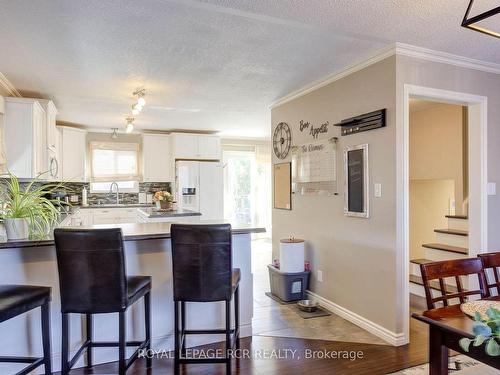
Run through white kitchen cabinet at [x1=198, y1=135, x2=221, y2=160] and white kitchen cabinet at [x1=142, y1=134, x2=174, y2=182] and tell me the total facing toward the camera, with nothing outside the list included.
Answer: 2

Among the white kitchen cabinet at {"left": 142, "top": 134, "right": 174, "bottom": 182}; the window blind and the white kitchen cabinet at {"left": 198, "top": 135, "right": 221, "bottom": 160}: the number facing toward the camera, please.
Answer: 3

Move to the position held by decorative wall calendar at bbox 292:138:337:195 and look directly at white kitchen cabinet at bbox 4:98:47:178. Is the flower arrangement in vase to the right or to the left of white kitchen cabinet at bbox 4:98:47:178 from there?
right

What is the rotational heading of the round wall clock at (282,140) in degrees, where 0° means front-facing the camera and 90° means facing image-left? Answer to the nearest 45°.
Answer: approximately 45°

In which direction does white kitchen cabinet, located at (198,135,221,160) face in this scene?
toward the camera

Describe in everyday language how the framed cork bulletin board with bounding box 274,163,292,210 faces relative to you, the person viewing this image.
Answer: facing the viewer and to the left of the viewer

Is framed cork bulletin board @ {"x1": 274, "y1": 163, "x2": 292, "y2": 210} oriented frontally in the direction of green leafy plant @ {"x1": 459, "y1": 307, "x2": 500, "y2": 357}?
no

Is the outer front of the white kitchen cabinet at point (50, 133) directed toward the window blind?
no

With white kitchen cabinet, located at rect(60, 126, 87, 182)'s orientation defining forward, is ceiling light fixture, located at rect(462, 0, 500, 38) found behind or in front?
in front

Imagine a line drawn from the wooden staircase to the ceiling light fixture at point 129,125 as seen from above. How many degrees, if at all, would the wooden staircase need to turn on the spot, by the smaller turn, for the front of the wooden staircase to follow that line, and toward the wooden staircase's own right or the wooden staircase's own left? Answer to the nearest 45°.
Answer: approximately 45° to the wooden staircase's own right

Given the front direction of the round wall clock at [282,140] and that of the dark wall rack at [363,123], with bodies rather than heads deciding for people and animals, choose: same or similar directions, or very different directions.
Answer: same or similar directions

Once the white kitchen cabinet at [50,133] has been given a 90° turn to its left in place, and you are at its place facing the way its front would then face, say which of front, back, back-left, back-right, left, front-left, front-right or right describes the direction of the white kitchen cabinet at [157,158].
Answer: front

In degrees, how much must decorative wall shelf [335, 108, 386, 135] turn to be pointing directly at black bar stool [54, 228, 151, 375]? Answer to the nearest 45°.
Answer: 0° — it already faces it

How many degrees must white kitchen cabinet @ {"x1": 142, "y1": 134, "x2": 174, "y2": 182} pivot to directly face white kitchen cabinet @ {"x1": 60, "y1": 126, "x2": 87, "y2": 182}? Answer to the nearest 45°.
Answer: approximately 90° to its right

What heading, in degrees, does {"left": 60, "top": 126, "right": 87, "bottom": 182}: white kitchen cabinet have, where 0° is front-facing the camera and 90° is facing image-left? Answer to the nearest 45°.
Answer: approximately 315°

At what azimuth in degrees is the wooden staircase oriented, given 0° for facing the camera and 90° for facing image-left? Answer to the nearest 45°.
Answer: approximately 45°

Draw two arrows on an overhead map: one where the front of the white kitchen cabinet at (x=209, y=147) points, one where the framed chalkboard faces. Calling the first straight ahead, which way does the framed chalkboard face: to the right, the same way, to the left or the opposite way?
to the right

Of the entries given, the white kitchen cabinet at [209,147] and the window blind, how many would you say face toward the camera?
2

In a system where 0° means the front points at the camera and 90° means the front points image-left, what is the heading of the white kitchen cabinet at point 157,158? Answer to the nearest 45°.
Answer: approximately 0°

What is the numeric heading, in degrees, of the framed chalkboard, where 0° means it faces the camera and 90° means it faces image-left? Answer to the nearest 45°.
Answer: approximately 45°

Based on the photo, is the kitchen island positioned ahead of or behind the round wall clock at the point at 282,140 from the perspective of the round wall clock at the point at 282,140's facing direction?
ahead
